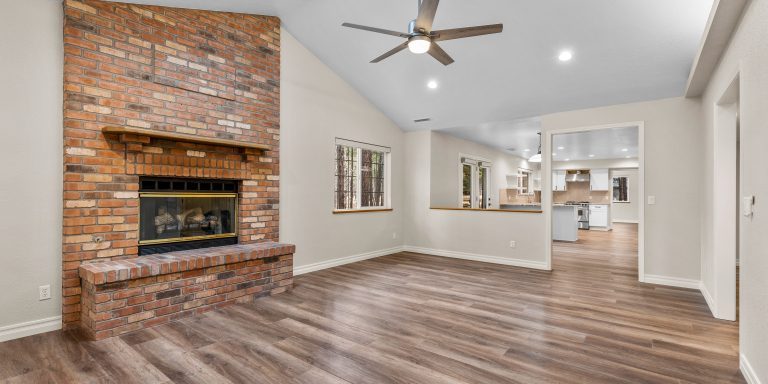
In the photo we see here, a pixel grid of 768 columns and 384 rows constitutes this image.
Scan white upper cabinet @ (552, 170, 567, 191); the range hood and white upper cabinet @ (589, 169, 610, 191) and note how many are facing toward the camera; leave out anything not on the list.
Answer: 3

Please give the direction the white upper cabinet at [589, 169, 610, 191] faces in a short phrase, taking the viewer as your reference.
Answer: facing the viewer

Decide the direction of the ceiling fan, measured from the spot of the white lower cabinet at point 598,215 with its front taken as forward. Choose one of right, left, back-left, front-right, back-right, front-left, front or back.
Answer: front

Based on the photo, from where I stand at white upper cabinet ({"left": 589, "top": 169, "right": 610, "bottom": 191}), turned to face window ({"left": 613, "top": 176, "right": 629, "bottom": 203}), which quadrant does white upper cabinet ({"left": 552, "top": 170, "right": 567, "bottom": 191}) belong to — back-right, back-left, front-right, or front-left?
back-left

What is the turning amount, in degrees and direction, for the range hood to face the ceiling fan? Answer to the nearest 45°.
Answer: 0° — it already faces it

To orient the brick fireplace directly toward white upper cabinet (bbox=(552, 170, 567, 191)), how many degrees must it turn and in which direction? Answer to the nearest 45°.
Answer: approximately 45° to its left

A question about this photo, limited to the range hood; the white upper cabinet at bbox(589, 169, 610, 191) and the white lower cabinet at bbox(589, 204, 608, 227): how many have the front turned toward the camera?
3

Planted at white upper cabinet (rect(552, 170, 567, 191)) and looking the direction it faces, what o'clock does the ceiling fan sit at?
The ceiling fan is roughly at 12 o'clock from the white upper cabinet.

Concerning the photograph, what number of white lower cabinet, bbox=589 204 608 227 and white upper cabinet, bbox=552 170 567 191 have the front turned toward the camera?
2

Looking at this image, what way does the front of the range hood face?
toward the camera

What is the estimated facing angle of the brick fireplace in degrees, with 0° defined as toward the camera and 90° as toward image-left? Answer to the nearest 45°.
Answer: approximately 315°

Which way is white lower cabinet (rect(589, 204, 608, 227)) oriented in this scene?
toward the camera
